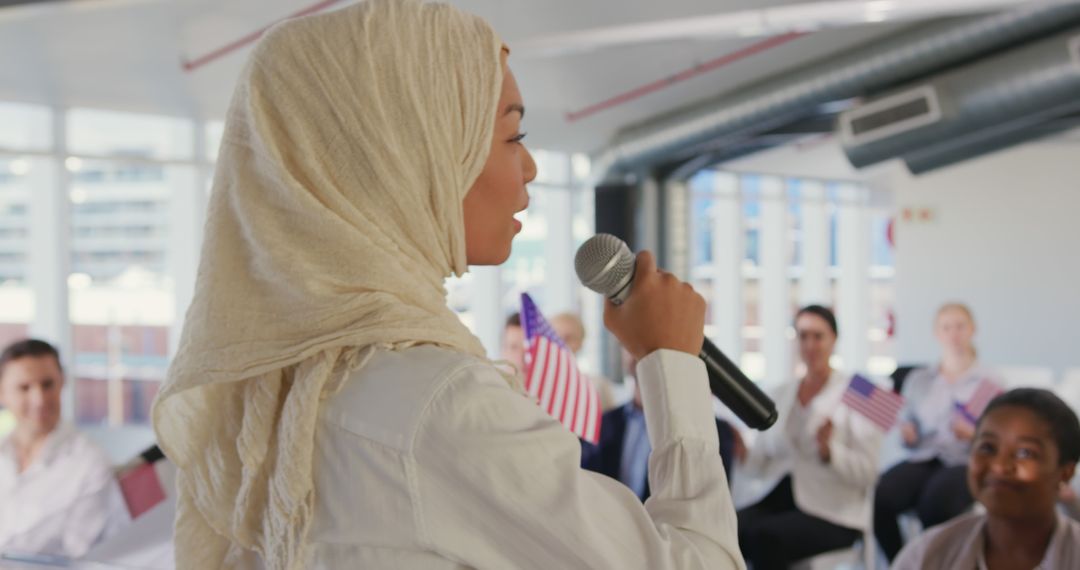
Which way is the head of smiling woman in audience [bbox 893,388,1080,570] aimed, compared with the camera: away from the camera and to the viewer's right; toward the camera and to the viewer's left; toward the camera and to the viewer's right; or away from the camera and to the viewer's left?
toward the camera and to the viewer's left

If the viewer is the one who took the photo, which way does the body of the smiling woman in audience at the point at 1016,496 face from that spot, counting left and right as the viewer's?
facing the viewer and to the left of the viewer

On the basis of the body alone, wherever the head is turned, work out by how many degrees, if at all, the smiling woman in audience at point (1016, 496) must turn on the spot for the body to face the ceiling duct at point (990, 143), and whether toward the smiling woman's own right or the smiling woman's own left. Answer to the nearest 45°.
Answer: approximately 135° to the smiling woman's own right

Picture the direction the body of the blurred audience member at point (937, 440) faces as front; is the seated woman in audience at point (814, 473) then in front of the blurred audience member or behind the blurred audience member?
in front

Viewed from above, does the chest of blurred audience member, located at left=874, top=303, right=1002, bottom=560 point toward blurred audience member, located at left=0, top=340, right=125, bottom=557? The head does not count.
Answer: yes

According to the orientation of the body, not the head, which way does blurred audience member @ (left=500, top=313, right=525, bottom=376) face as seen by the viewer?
toward the camera

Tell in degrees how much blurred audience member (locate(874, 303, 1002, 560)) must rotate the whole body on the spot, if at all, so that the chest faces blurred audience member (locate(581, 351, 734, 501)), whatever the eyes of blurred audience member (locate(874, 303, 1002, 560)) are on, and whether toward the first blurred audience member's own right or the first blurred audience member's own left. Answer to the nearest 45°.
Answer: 0° — they already face them

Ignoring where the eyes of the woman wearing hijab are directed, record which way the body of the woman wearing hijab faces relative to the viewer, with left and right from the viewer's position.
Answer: facing away from the viewer and to the right of the viewer

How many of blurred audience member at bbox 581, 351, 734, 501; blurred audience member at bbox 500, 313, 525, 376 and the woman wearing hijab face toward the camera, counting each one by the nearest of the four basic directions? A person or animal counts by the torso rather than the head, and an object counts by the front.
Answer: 2

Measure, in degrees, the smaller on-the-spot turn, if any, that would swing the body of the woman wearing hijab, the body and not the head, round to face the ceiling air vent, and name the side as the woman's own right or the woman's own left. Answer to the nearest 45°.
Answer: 0° — they already face it
